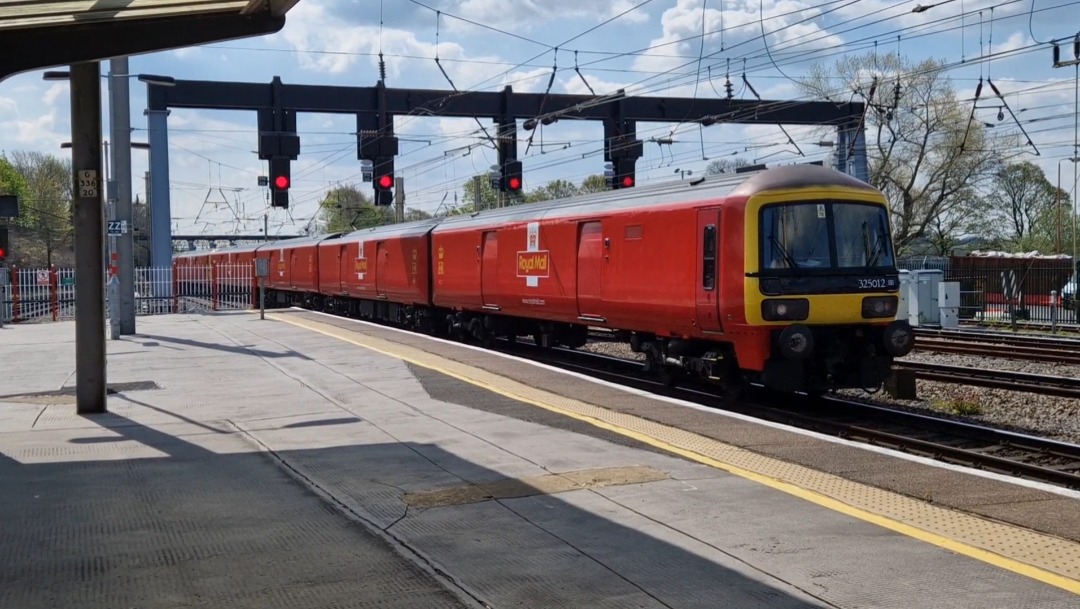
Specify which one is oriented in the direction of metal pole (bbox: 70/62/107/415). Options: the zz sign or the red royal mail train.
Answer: the zz sign

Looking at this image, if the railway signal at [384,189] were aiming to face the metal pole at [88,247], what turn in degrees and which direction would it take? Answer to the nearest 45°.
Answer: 0° — it already faces it

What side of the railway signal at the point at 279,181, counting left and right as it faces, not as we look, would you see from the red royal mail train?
front

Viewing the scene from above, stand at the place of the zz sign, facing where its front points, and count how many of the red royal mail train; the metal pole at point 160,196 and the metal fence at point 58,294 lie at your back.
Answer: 2

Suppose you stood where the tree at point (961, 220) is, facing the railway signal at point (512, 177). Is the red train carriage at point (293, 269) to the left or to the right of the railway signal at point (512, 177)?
right

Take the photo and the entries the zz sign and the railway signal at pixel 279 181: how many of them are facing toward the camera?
2

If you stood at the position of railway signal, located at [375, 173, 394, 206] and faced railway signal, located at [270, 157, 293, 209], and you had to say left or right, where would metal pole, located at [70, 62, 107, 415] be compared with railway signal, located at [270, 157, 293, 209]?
left

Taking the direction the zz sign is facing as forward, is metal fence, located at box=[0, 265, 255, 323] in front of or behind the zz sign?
behind

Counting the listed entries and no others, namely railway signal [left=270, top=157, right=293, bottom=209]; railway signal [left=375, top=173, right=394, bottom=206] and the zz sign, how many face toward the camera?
3

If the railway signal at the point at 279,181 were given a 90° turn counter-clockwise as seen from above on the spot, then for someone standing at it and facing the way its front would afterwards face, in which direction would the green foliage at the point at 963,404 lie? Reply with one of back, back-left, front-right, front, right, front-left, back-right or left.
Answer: front-right

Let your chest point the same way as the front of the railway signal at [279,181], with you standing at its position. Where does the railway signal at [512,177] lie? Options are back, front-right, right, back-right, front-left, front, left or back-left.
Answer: left

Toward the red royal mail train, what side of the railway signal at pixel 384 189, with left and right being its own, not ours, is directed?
front

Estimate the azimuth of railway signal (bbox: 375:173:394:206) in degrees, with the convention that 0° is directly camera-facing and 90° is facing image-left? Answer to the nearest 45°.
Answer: approximately 0°
